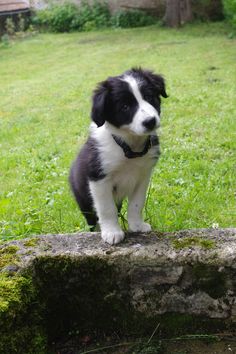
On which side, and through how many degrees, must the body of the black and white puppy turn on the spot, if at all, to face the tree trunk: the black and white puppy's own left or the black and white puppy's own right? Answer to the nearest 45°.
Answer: approximately 135° to the black and white puppy's own left

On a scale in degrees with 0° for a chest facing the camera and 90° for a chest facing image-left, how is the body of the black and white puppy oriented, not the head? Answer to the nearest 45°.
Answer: approximately 315°
